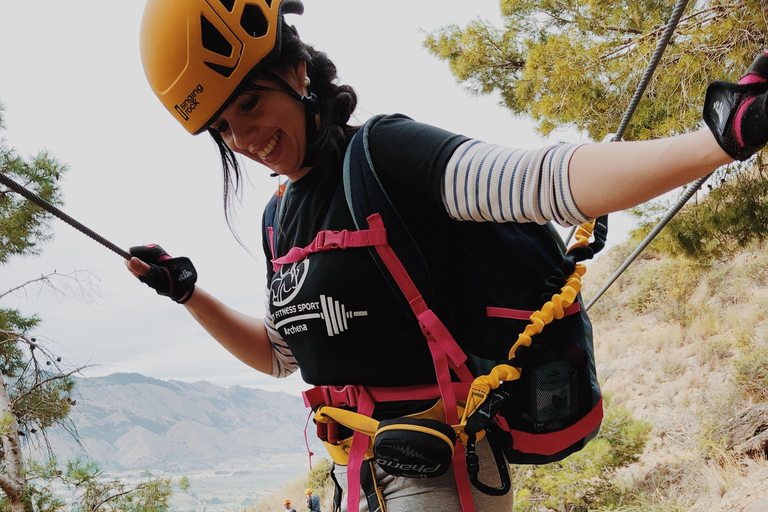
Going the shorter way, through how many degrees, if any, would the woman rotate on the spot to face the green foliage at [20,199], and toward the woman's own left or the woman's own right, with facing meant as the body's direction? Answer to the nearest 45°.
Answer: approximately 90° to the woman's own right

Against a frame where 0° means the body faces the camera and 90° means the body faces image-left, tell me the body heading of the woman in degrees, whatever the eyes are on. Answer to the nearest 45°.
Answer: approximately 45°

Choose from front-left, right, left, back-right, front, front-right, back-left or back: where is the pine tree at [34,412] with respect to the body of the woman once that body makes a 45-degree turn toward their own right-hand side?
front-right

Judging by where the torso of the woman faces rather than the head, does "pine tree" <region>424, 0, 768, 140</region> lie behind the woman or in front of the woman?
behind

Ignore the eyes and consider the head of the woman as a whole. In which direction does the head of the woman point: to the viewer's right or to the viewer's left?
to the viewer's left
